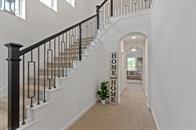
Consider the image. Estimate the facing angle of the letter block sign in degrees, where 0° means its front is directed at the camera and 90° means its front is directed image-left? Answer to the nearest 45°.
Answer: approximately 0°
